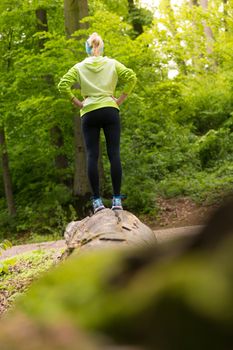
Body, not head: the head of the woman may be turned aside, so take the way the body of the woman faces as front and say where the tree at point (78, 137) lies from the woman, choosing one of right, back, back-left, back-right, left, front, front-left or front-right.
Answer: front

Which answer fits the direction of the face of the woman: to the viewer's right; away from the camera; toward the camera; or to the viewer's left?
away from the camera

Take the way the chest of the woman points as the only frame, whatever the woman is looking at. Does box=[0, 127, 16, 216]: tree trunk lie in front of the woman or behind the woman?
in front

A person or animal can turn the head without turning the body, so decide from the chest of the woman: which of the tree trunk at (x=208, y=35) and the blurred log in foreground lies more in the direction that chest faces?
the tree trunk

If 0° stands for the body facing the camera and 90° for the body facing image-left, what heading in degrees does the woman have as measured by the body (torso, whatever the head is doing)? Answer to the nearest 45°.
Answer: approximately 180°

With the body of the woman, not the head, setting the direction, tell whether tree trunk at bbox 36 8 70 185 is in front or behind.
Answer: in front

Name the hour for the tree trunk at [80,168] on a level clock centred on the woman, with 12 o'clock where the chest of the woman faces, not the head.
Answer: The tree trunk is roughly at 12 o'clock from the woman.

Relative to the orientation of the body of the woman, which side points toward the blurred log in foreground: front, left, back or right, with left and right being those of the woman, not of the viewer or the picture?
back

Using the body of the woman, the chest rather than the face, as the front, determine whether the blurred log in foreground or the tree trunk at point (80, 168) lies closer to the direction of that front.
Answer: the tree trunk

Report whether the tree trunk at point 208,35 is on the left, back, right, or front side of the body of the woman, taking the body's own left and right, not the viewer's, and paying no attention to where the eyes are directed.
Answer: front

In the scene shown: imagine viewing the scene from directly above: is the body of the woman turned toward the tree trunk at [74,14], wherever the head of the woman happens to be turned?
yes

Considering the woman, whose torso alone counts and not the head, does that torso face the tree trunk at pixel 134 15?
yes
